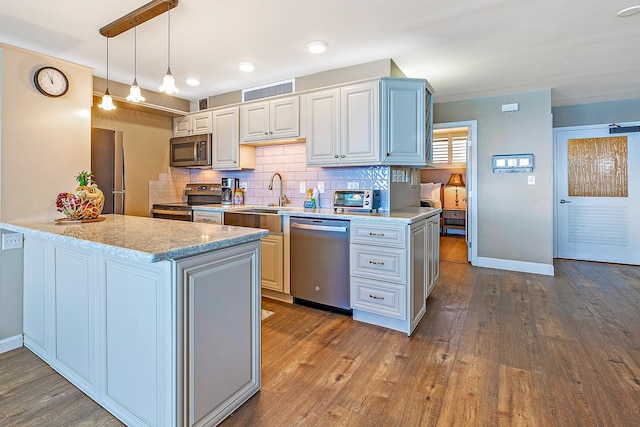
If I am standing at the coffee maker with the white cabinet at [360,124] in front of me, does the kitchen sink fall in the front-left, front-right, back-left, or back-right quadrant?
front-right

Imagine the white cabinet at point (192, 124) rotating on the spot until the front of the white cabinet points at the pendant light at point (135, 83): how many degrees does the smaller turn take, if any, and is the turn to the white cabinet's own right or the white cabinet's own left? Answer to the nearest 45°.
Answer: approximately 45° to the white cabinet's own left

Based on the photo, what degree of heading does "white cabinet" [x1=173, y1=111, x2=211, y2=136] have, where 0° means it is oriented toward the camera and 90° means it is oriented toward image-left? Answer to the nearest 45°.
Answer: approximately 45°

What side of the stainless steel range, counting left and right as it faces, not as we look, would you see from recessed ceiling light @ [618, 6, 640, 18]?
left

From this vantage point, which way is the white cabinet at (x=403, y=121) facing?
toward the camera

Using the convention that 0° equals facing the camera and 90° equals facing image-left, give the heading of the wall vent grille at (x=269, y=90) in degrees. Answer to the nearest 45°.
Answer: approximately 45°

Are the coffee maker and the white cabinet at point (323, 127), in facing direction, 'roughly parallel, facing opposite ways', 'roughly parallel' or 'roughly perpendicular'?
roughly parallel

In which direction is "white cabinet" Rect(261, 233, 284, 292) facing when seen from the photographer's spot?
facing the viewer and to the left of the viewer
